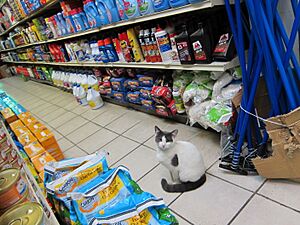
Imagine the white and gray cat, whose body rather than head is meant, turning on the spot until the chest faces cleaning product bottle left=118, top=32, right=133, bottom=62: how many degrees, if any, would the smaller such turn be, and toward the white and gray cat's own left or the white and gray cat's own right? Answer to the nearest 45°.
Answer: approximately 90° to the white and gray cat's own right

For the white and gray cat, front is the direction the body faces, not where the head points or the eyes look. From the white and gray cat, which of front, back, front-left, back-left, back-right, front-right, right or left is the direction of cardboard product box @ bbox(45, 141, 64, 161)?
front-right

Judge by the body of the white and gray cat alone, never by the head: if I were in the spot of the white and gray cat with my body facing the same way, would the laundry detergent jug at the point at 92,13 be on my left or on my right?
on my right

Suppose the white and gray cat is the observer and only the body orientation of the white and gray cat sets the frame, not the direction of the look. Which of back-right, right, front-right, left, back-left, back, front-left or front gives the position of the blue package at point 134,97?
right

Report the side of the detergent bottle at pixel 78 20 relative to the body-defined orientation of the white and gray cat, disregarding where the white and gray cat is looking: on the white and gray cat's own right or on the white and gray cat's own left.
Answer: on the white and gray cat's own right

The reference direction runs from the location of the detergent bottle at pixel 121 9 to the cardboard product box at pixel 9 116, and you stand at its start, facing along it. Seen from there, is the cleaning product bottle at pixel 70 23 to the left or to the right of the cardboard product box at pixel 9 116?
right

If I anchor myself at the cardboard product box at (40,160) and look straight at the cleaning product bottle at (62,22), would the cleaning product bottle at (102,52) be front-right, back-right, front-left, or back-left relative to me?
front-right

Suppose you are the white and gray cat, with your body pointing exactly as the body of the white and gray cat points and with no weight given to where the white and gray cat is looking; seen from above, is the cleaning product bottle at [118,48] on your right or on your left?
on your right

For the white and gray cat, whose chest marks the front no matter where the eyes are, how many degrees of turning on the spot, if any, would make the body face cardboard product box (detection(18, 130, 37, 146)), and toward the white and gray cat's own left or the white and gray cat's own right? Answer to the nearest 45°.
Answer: approximately 45° to the white and gray cat's own right

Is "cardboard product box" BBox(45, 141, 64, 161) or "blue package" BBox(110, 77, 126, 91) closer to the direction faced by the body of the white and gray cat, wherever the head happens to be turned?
the cardboard product box

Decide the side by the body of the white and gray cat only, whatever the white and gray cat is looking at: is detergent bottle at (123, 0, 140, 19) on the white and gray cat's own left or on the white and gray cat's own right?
on the white and gray cat's own right
